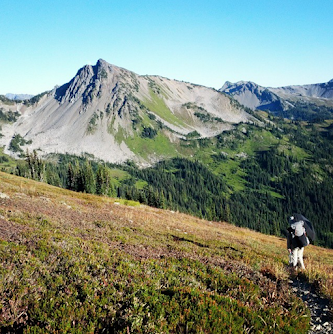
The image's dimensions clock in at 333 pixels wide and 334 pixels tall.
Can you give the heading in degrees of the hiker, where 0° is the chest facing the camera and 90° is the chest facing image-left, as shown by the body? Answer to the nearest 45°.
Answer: approximately 180°
